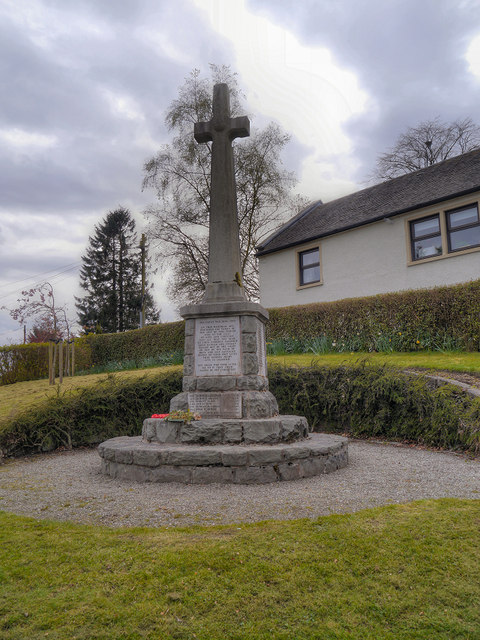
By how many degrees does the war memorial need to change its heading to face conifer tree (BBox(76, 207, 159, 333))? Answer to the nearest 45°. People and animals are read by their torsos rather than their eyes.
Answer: approximately 180°

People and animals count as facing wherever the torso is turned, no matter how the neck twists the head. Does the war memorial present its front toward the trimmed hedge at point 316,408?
no

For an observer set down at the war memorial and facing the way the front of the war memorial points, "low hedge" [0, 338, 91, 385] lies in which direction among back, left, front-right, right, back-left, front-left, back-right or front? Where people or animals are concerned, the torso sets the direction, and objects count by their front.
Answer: back-right

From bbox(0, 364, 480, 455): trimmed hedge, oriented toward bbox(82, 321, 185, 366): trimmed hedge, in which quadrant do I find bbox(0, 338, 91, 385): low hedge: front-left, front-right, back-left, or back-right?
front-left

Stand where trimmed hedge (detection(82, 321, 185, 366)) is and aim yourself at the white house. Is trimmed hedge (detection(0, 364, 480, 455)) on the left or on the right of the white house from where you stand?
right

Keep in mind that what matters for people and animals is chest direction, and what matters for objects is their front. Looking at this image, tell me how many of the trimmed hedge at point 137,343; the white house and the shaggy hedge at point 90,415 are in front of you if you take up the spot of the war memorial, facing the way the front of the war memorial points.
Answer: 0

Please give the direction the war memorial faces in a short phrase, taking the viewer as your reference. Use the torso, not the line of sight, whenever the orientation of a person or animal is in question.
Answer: facing the viewer

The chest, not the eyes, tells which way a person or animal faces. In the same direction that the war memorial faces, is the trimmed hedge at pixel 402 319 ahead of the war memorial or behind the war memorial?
behind

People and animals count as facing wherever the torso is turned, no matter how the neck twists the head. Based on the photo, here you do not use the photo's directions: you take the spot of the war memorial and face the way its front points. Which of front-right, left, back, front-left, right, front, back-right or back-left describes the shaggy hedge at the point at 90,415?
back-right

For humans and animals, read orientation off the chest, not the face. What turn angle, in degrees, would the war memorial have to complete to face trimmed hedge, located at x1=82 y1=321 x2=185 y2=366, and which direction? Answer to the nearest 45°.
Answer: approximately 180°

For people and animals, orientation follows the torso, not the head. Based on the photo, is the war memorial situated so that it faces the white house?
no

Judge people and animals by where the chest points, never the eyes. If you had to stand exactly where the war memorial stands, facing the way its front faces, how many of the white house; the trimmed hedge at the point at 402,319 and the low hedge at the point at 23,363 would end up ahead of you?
0

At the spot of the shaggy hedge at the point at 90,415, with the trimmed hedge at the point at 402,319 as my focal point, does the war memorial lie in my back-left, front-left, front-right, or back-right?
front-right
